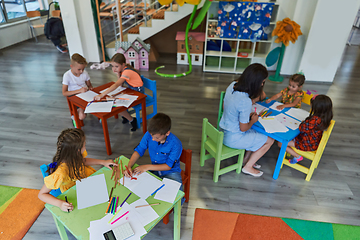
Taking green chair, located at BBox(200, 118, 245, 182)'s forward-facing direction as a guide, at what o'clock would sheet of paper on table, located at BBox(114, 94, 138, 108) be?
The sheet of paper on table is roughly at 8 o'clock from the green chair.

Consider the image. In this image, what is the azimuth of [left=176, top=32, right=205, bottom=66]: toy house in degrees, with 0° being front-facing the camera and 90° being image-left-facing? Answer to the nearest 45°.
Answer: approximately 0°

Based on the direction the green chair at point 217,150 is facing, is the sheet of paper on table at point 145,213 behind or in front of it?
behind

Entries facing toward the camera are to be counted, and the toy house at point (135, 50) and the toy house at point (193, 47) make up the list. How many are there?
2

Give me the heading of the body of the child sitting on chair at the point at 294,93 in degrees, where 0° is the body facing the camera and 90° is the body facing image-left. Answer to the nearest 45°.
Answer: approximately 45°

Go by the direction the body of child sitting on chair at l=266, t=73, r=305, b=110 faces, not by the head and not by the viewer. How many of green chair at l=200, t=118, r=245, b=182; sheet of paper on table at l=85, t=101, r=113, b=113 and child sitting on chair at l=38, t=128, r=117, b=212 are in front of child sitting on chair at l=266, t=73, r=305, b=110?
3

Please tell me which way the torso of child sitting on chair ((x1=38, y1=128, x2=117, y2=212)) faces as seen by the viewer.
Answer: to the viewer's right

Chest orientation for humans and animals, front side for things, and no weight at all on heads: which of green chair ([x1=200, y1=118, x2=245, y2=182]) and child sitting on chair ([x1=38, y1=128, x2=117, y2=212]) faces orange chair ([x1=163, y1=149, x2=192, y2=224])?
the child sitting on chair

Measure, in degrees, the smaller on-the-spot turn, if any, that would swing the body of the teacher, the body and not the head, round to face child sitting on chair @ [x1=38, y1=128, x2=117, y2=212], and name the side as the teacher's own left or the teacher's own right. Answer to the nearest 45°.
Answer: approximately 135° to the teacher's own right

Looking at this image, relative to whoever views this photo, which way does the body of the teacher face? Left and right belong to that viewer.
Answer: facing to the right of the viewer
